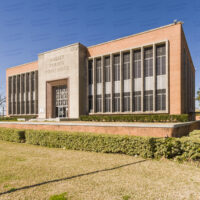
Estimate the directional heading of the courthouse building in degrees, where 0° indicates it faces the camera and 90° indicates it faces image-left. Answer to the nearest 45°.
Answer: approximately 45°

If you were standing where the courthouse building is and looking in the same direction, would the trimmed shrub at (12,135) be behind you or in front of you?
in front

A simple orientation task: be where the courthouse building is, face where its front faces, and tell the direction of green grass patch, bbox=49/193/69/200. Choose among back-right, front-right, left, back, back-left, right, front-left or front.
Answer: front-left
